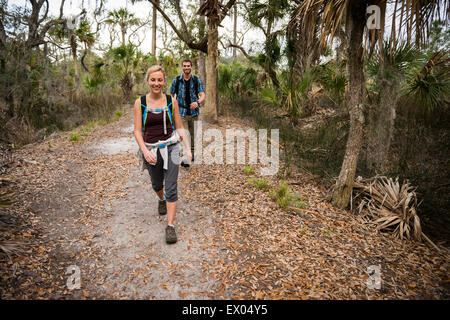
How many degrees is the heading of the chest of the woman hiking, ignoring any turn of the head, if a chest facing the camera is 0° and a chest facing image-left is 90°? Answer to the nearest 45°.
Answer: approximately 0°

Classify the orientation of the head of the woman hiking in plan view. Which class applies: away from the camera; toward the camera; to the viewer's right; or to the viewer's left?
toward the camera

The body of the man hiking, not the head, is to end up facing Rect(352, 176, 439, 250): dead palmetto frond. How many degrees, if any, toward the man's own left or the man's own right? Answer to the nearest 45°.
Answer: approximately 45° to the man's own left

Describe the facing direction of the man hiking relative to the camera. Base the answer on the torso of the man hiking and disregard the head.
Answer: toward the camera

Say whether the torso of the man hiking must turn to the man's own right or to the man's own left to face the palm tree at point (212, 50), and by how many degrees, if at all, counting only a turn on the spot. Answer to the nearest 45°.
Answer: approximately 180°

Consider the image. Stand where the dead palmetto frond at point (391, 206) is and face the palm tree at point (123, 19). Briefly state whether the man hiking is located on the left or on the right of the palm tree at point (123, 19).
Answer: left

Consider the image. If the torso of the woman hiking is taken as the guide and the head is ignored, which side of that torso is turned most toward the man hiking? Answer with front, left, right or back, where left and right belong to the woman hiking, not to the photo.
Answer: back

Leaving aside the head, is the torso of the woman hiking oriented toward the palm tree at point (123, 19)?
no

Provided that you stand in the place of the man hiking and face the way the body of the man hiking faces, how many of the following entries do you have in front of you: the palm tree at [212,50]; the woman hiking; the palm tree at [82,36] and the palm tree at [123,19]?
1

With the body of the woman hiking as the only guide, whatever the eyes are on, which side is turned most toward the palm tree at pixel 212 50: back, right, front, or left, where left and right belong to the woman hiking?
back

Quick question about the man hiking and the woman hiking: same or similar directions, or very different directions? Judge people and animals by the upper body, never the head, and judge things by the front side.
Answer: same or similar directions

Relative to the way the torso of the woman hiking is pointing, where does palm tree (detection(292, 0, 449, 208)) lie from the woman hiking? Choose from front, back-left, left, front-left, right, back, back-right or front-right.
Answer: left

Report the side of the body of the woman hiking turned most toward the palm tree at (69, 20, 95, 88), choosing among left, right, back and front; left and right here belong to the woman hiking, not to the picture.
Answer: back

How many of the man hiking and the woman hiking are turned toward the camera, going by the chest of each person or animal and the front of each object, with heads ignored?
2
